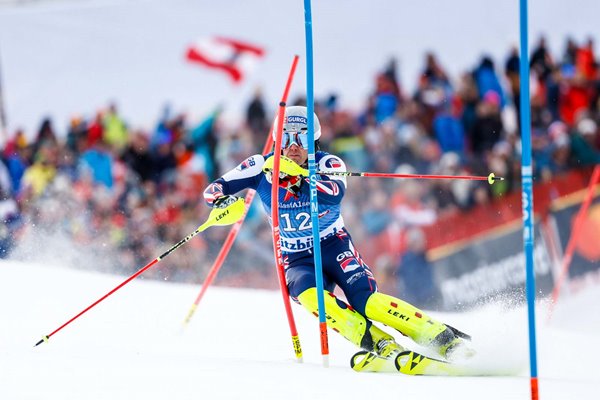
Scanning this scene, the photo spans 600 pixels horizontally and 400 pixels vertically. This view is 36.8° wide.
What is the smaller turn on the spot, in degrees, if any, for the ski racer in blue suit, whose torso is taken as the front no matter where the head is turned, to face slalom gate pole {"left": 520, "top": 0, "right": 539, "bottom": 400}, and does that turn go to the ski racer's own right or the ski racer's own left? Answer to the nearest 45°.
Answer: approximately 45° to the ski racer's own left

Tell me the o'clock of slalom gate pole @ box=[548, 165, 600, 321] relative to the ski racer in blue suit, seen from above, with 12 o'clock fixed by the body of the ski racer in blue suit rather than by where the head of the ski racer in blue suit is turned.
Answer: The slalom gate pole is roughly at 7 o'clock from the ski racer in blue suit.

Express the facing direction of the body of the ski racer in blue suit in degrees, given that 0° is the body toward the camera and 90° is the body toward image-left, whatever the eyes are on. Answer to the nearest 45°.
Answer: approximately 0°

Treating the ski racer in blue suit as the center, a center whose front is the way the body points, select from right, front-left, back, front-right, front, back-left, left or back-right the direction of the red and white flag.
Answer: back
